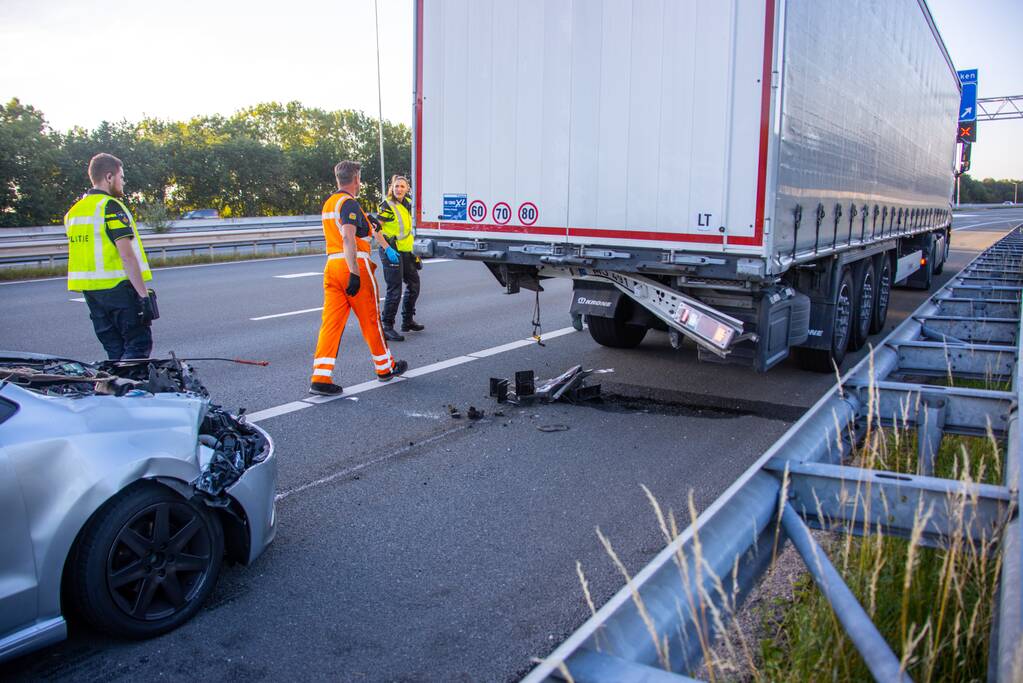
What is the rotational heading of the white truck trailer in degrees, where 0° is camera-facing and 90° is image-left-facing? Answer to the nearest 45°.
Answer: approximately 225°

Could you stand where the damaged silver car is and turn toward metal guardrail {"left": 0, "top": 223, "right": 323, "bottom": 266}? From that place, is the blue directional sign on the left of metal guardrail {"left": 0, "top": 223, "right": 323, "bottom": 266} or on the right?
right

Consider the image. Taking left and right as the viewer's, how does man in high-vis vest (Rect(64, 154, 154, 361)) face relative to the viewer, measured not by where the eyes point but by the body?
facing away from the viewer and to the right of the viewer

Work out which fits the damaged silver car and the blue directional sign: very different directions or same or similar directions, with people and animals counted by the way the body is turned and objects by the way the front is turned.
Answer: very different directions

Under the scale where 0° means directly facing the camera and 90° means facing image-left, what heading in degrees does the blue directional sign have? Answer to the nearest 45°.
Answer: approximately 0°

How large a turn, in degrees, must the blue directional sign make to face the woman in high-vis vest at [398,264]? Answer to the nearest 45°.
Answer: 0° — it already faces them

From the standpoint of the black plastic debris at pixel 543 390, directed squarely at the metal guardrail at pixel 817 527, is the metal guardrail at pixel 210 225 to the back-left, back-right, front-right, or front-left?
back-right

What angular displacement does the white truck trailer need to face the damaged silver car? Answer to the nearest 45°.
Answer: approximately 180°

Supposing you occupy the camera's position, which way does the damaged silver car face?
facing away from the viewer and to the right of the viewer
